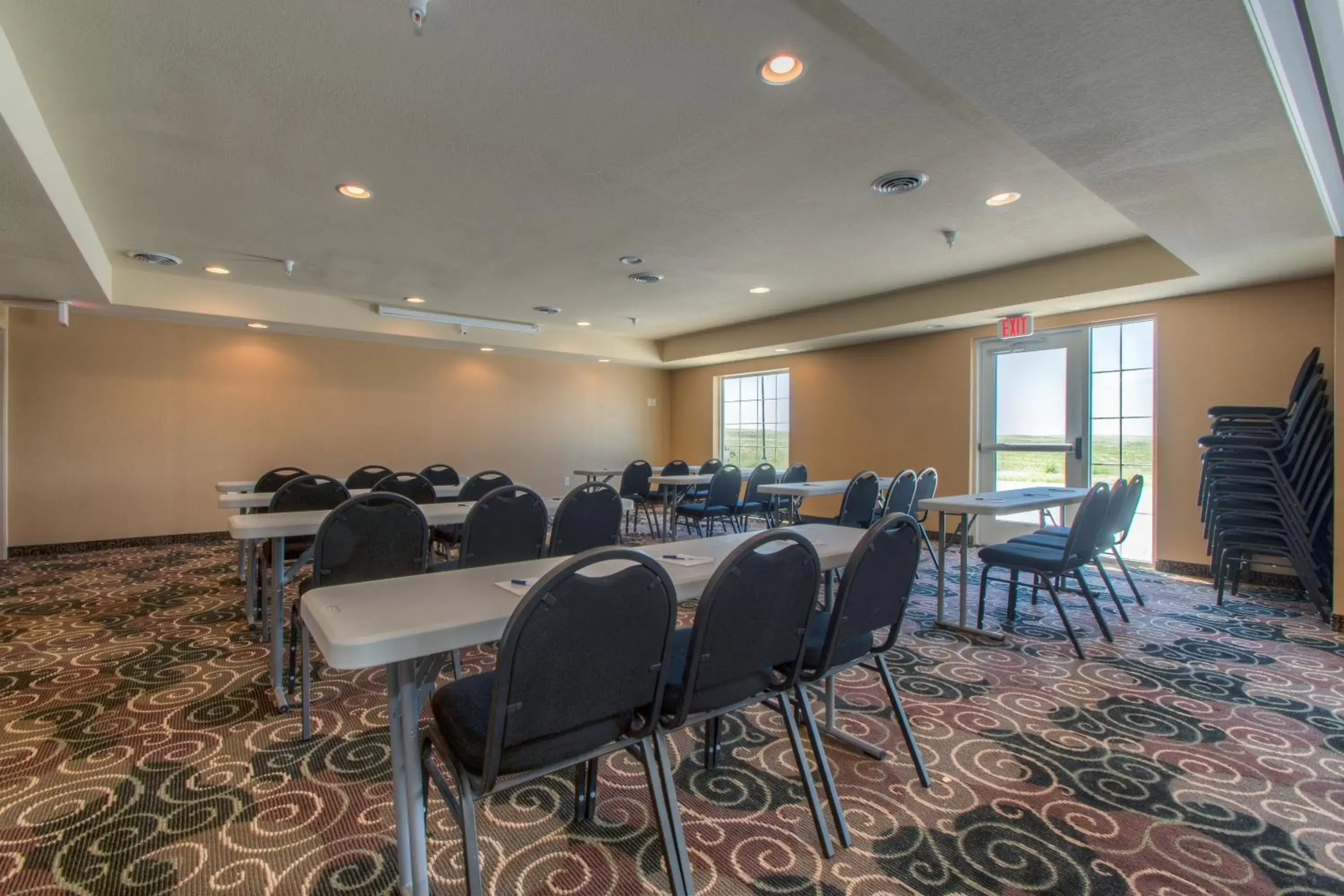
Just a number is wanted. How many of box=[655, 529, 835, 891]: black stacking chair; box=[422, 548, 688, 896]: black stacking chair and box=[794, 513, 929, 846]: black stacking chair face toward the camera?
0

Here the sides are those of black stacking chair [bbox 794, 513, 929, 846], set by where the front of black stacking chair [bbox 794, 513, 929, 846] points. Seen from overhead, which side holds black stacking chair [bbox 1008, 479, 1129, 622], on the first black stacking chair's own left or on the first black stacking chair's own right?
on the first black stacking chair's own right

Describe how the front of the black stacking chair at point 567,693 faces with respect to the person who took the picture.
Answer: facing away from the viewer and to the left of the viewer

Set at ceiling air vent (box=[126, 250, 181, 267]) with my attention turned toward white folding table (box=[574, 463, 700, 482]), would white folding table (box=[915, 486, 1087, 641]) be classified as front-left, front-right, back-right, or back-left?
front-right

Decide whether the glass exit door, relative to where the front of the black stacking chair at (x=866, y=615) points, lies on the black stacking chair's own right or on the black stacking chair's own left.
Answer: on the black stacking chair's own right

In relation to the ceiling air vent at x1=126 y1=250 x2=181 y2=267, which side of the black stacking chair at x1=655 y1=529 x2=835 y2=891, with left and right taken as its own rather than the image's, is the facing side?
front

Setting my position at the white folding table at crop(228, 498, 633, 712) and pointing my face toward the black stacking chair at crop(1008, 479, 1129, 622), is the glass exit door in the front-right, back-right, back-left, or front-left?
front-left

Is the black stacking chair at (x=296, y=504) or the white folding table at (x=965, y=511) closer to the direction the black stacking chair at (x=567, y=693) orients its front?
the black stacking chair

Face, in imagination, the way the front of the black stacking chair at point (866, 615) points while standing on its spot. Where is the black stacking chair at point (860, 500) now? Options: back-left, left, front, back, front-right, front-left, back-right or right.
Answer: front-right

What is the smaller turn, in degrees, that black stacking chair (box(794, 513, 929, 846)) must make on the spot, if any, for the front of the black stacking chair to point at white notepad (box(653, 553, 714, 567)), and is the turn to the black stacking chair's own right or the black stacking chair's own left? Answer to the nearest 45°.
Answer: approximately 45° to the black stacking chair's own left

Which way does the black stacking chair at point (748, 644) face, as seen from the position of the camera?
facing away from the viewer and to the left of the viewer

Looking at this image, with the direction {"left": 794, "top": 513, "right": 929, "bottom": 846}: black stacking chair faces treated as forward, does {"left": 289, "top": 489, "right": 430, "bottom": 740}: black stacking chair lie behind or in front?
in front

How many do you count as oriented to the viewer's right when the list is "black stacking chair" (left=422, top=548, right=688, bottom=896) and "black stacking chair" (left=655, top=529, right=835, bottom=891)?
0

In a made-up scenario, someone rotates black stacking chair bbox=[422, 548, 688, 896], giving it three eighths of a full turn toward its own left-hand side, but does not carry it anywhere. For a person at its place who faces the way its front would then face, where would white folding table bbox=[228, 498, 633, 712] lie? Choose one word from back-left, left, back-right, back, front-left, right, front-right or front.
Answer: back-right

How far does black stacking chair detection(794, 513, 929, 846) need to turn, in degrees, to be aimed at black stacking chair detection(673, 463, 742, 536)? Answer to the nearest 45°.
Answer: approximately 45° to its right

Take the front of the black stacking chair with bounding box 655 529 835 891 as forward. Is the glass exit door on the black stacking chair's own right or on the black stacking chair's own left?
on the black stacking chair's own right
